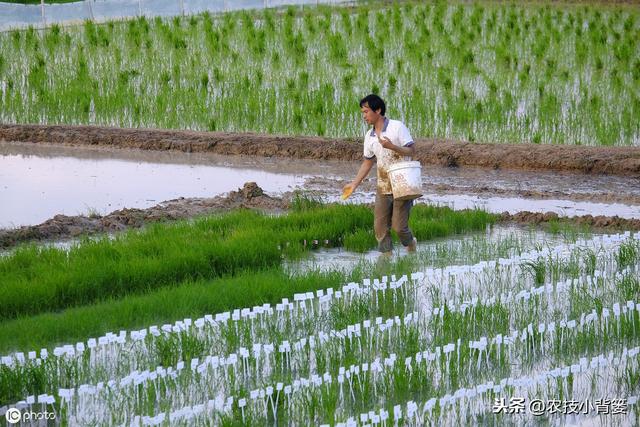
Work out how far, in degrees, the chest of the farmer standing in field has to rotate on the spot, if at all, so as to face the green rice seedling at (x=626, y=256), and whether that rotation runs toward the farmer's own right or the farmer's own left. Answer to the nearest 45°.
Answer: approximately 135° to the farmer's own left

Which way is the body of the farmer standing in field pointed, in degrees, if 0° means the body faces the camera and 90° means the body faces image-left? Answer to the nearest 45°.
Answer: approximately 45°

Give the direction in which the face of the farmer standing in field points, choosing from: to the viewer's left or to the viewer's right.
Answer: to the viewer's left
